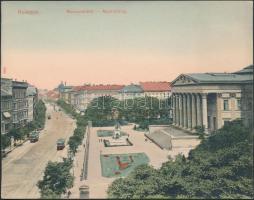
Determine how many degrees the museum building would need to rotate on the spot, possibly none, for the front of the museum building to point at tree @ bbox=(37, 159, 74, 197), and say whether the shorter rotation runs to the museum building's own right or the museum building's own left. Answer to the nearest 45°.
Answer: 0° — it already faces it

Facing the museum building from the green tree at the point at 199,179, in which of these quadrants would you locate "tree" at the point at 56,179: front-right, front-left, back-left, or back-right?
back-left

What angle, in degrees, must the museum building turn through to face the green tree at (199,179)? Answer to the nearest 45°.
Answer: approximately 45° to its left

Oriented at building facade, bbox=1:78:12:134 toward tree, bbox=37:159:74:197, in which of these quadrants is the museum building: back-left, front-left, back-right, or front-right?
front-left

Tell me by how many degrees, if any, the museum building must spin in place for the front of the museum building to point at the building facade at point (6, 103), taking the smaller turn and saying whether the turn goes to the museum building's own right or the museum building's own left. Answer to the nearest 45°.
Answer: approximately 45° to the museum building's own right

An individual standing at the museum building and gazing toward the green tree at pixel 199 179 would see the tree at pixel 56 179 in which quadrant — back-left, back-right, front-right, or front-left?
front-right

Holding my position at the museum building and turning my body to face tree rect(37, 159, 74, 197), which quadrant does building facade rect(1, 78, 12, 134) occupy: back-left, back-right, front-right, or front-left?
front-right

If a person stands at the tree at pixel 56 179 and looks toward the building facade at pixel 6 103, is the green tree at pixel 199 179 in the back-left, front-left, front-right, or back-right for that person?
back-right

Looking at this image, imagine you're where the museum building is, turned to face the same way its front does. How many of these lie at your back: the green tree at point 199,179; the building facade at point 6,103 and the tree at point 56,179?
0

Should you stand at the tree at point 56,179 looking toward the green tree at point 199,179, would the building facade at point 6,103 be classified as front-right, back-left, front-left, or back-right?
back-left
